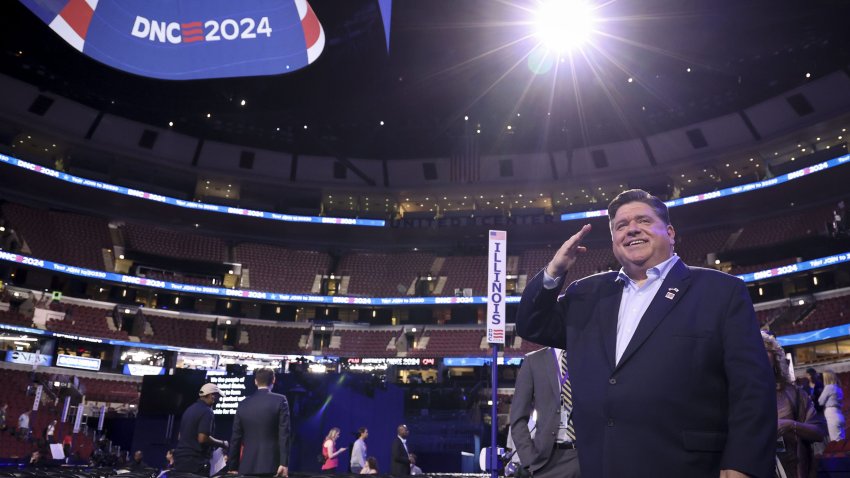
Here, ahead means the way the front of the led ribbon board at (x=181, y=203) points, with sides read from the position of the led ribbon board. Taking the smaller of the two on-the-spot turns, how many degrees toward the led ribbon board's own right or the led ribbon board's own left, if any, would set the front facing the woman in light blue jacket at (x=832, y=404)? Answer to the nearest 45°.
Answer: approximately 45° to the led ribbon board's own right

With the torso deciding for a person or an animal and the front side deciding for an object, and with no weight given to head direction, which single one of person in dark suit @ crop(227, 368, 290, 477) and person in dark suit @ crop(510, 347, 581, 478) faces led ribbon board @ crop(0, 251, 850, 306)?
person in dark suit @ crop(227, 368, 290, 477)

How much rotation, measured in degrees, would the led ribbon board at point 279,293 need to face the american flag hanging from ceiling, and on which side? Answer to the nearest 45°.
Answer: approximately 90° to its left

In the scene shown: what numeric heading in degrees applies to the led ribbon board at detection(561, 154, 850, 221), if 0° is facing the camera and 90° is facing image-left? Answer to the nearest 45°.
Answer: approximately 45°

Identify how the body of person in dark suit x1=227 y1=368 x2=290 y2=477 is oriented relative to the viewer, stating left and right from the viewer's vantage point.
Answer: facing away from the viewer

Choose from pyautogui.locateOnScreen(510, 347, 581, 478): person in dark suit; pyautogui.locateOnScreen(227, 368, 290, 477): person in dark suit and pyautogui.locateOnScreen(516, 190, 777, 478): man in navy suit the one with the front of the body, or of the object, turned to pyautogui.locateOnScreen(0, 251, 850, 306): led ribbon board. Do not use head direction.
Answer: pyautogui.locateOnScreen(227, 368, 290, 477): person in dark suit

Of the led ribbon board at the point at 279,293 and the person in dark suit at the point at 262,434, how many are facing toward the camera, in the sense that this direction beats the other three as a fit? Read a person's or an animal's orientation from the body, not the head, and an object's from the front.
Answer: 1
